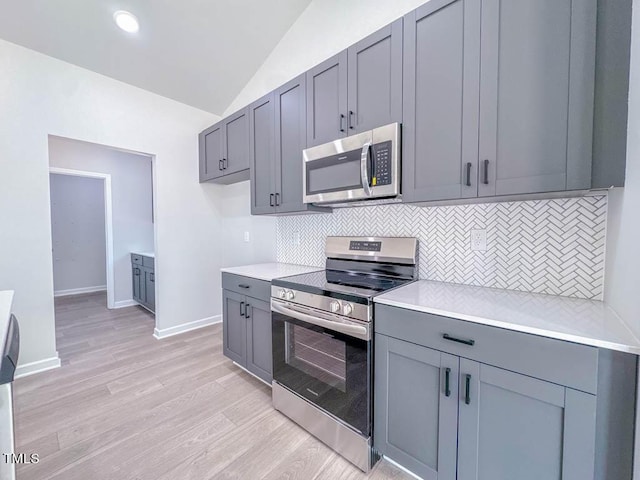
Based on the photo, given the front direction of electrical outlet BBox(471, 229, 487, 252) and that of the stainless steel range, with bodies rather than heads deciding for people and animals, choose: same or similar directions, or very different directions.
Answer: same or similar directions

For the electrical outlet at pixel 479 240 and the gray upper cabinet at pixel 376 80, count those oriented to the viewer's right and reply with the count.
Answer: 0

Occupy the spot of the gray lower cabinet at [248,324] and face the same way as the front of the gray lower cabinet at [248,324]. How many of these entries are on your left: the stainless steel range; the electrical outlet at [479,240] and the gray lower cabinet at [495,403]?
3

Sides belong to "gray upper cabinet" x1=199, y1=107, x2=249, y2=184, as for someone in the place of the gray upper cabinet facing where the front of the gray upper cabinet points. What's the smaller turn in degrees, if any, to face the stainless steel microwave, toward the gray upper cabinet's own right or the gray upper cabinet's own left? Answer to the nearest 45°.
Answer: approximately 90° to the gray upper cabinet's own left

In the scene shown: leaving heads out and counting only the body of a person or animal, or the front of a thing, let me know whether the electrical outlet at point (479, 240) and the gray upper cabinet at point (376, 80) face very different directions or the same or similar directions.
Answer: same or similar directions

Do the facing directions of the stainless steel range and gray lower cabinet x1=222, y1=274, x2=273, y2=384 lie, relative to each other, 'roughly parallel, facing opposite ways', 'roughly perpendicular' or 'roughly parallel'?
roughly parallel

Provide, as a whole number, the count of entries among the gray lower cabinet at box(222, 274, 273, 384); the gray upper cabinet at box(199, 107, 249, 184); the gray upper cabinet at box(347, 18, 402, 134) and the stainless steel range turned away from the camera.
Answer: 0

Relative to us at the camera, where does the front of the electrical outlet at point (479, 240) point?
facing the viewer

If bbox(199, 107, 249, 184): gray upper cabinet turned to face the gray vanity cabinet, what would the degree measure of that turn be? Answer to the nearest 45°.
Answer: approximately 90° to its right

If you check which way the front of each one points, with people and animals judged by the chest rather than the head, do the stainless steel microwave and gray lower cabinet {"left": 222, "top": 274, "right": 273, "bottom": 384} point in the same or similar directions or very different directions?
same or similar directions

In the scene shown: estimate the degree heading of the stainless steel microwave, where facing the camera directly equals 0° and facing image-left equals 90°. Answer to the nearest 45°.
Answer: approximately 45°

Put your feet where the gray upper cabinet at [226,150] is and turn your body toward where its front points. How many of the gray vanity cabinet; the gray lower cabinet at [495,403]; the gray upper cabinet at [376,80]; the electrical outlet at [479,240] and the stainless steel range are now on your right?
1

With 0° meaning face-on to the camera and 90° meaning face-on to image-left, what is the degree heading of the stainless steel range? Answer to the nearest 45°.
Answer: approximately 45°

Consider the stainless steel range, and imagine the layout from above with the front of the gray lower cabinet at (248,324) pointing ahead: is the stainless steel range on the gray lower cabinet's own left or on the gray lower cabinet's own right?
on the gray lower cabinet's own left
